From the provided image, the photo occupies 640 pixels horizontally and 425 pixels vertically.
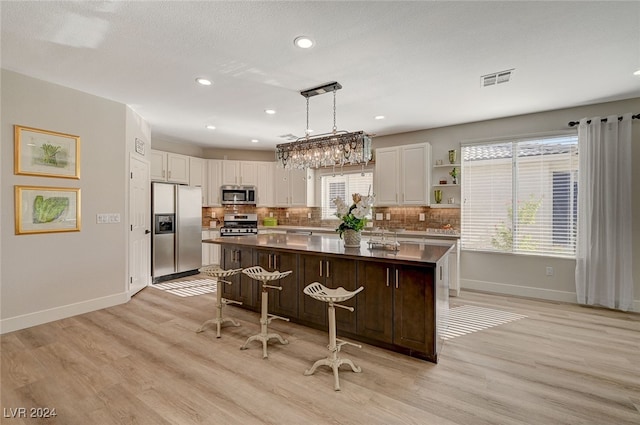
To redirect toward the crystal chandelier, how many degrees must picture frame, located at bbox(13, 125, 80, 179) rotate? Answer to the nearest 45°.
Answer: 0° — it already faces it

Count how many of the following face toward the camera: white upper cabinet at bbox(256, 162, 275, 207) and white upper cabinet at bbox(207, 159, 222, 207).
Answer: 2

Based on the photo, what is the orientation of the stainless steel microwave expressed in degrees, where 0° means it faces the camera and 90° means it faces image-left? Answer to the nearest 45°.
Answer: approximately 0°

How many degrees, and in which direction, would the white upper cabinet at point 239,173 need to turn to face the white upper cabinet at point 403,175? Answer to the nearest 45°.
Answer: approximately 45° to its left

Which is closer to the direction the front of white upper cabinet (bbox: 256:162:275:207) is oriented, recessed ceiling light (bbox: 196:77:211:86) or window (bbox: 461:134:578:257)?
the recessed ceiling light

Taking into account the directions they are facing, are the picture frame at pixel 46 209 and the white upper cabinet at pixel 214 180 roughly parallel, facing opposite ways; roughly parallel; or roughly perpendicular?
roughly perpendicular

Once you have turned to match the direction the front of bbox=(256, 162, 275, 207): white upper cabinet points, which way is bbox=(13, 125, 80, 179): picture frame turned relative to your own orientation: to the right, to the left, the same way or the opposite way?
to the left

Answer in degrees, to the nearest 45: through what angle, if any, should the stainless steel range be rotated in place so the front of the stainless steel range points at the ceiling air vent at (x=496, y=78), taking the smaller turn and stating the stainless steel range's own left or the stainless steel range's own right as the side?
approximately 45° to the stainless steel range's own left

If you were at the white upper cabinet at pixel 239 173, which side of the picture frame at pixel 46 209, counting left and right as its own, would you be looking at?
left

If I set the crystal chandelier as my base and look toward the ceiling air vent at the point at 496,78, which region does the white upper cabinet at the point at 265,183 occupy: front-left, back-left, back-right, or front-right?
back-left

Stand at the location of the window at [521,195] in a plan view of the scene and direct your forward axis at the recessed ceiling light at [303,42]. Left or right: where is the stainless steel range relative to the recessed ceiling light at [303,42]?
right

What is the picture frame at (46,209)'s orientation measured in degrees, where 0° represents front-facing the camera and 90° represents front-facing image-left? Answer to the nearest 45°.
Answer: approximately 315°

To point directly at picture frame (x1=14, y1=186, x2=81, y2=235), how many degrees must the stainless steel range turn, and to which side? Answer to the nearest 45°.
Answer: approximately 45° to its right

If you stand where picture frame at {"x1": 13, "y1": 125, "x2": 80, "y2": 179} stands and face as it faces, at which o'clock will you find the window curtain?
The window curtain is roughly at 12 o'clock from the picture frame.

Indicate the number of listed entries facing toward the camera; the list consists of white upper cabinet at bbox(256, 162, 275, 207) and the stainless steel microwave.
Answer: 2
